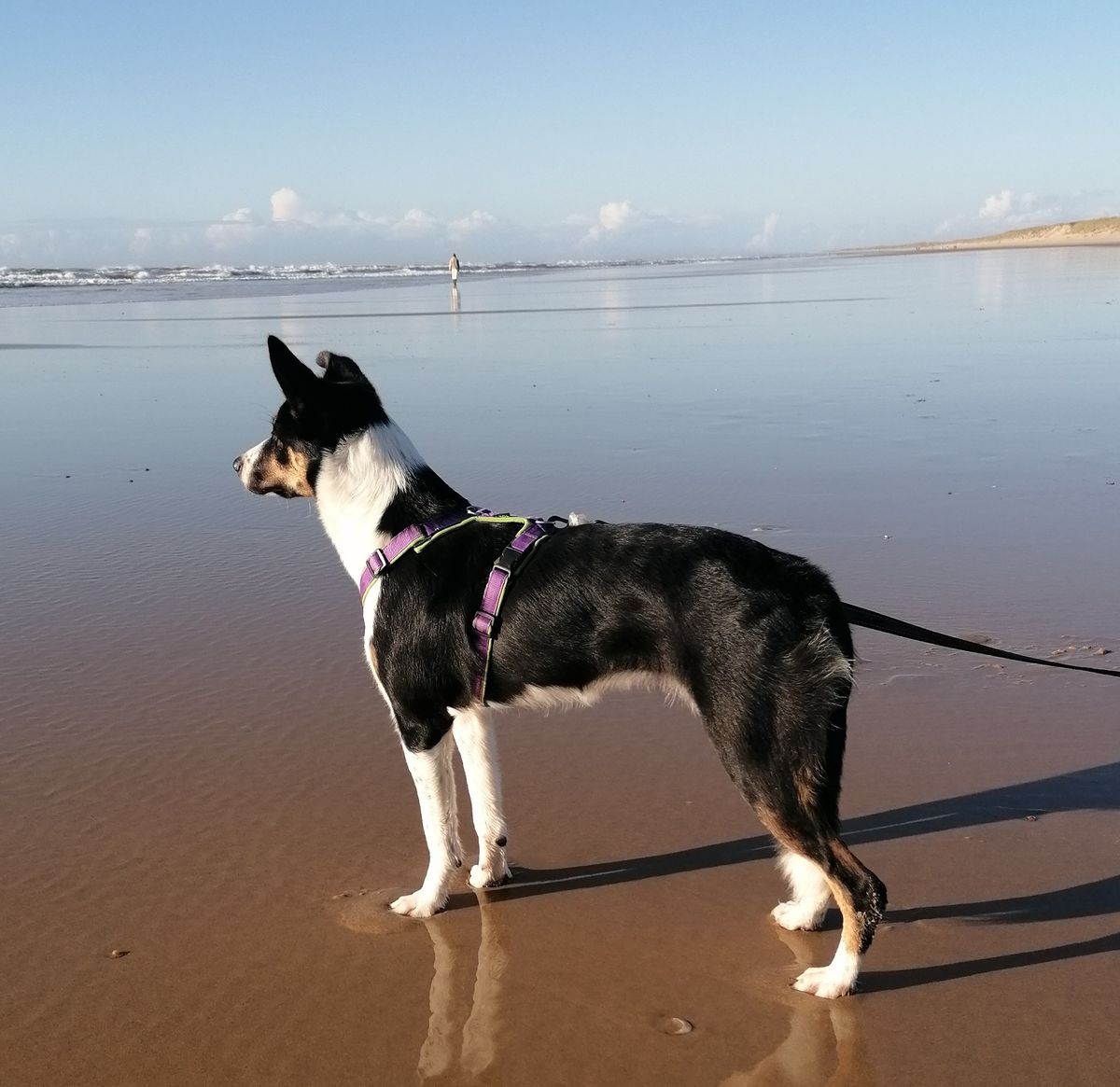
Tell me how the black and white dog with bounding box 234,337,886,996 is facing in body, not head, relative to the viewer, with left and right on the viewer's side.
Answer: facing to the left of the viewer
